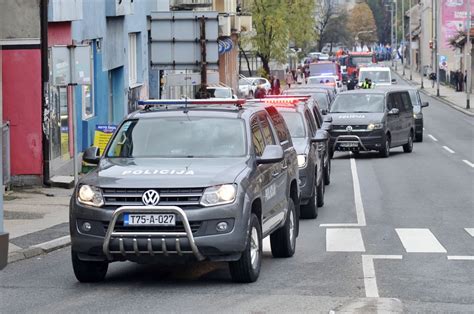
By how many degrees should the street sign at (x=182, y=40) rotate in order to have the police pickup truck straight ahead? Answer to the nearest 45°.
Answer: approximately 180°

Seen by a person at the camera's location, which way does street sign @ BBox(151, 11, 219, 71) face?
facing away from the viewer

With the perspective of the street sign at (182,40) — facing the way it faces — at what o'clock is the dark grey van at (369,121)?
The dark grey van is roughly at 2 o'clock from the street sign.
